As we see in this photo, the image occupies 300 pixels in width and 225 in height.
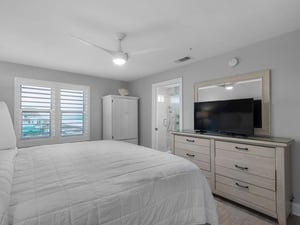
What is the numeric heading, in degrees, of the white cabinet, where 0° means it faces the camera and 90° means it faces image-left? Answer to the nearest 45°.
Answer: approximately 315°

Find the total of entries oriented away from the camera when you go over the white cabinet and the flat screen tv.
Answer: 0

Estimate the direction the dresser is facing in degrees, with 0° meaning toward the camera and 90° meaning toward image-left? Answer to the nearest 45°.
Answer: approximately 45°

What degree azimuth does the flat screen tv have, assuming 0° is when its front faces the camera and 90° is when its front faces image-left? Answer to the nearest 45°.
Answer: approximately 45°

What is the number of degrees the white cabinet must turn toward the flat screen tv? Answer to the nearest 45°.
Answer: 0° — it already faces it

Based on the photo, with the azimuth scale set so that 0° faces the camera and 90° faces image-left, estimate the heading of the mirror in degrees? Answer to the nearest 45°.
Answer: approximately 45°

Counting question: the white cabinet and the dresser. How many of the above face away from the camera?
0

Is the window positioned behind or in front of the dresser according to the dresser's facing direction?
in front
